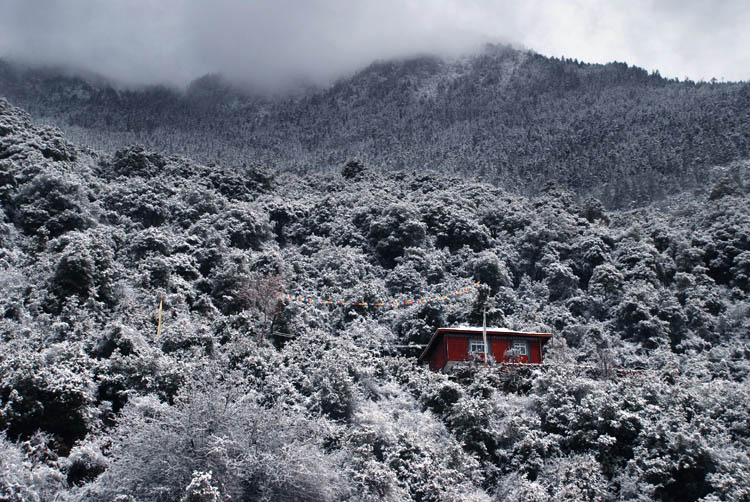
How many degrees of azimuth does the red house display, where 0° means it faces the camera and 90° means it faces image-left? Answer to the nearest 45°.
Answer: approximately 0°
